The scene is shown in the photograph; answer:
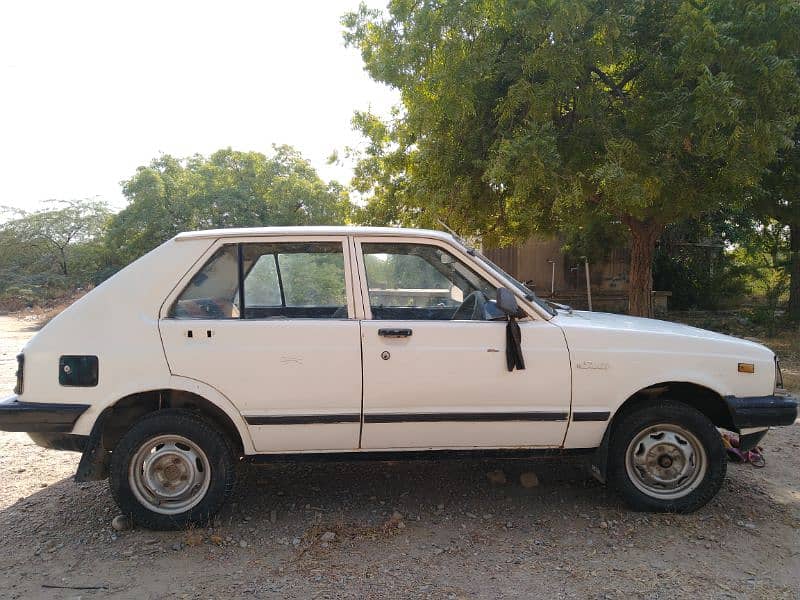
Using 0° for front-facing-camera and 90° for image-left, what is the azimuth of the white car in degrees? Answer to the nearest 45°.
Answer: approximately 270°

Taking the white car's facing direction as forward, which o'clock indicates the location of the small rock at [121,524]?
The small rock is roughly at 6 o'clock from the white car.

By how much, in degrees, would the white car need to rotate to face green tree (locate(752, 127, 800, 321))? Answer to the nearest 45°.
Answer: approximately 45° to its left

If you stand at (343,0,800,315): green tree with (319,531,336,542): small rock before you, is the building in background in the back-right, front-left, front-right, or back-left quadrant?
back-right

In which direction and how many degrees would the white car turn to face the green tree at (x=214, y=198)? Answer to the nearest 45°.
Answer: approximately 90° to its left

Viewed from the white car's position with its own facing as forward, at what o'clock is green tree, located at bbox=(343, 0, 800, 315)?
The green tree is roughly at 10 o'clock from the white car.

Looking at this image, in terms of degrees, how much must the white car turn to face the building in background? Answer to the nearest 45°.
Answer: approximately 90° to its left

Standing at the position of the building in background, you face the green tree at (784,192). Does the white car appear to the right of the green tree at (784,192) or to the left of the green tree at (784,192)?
right
